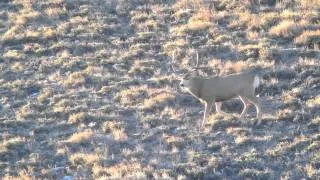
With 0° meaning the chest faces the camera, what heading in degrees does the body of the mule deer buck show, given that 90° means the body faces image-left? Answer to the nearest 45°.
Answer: approximately 90°
